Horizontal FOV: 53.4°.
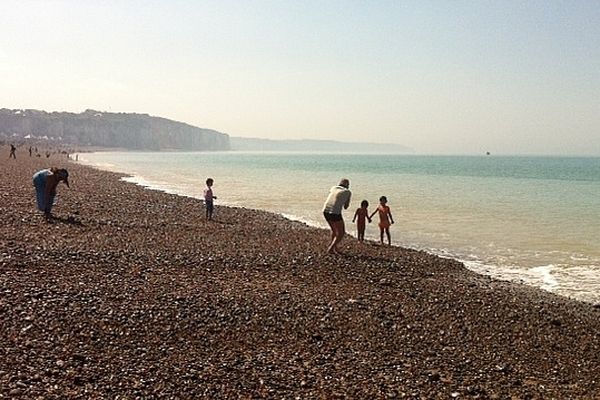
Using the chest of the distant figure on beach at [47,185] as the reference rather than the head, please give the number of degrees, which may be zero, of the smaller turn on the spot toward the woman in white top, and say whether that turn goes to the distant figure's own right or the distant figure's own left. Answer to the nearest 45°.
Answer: approximately 45° to the distant figure's own right

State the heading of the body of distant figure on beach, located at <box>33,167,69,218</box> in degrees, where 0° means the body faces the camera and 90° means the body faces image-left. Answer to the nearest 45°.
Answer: approximately 270°
